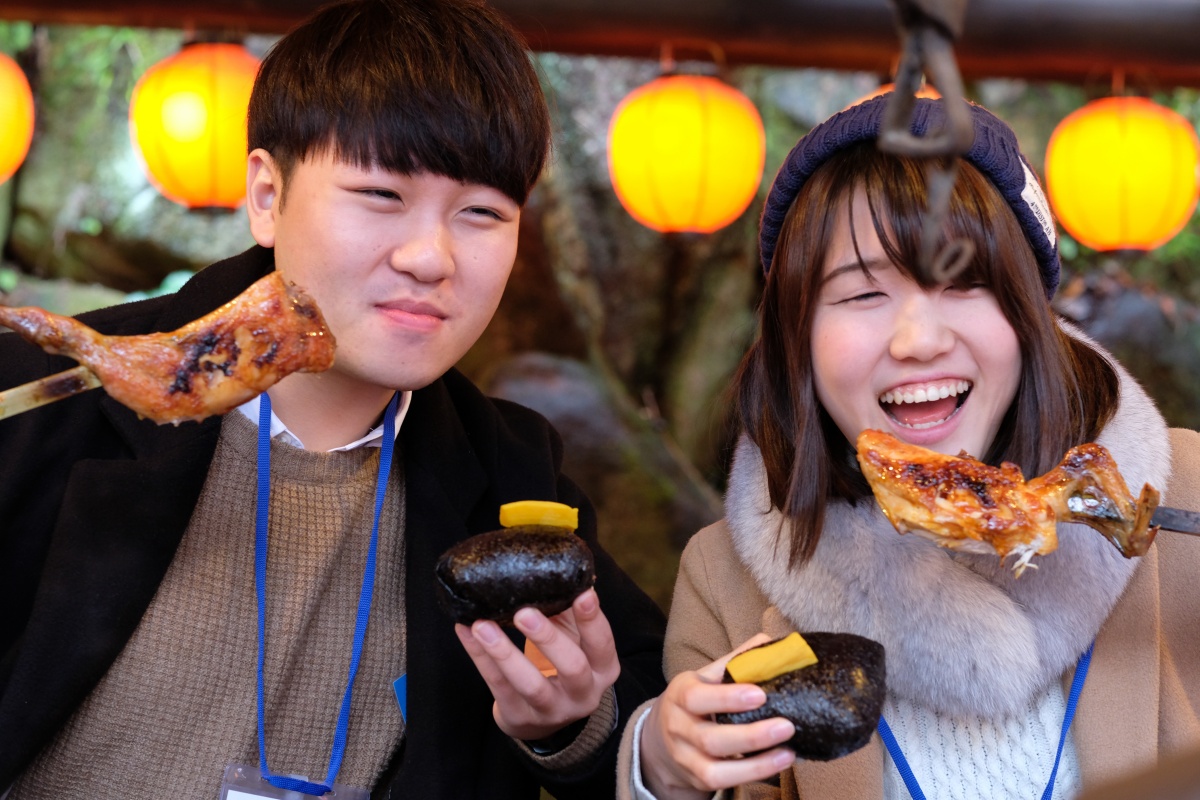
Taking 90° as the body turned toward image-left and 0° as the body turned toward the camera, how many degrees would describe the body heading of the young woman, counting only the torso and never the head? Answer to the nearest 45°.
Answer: approximately 0°

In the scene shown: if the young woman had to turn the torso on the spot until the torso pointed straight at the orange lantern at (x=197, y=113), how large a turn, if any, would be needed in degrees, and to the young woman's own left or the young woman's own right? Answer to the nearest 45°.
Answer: approximately 135° to the young woman's own right

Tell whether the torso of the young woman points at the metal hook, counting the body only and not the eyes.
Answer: yes

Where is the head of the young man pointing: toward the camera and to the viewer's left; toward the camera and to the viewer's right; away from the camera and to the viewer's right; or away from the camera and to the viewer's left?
toward the camera and to the viewer's right

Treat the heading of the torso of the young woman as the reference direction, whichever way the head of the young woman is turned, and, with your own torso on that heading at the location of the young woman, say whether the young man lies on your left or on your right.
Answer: on your right

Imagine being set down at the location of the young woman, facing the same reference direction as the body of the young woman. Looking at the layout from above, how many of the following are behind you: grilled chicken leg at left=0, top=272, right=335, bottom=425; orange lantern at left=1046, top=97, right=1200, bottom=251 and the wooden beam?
2

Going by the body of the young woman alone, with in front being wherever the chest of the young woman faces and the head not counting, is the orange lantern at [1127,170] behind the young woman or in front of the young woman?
behind

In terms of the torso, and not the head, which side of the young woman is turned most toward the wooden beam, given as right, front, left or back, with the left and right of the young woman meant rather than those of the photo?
back

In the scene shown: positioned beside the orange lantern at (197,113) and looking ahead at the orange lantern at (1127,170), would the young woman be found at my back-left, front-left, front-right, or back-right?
front-right

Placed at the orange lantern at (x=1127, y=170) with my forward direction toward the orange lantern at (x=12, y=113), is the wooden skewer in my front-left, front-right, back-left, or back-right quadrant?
front-left

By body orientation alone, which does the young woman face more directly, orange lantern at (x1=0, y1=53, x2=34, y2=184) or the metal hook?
the metal hook

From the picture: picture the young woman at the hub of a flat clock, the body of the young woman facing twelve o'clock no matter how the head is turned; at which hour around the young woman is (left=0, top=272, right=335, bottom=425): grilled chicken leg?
The grilled chicken leg is roughly at 2 o'clock from the young woman.
